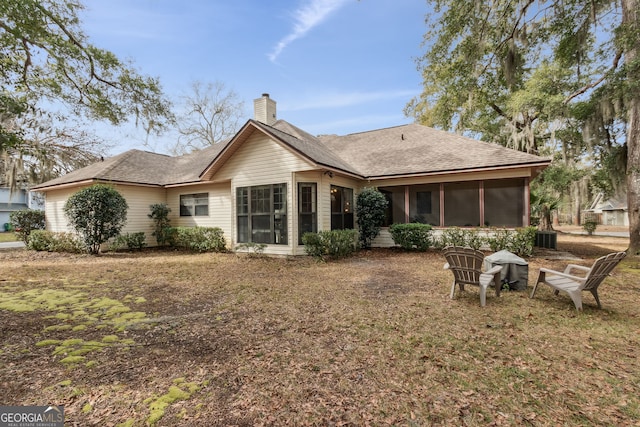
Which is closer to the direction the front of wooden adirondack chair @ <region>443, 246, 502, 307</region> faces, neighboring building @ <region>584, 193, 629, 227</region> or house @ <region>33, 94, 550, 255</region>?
the neighboring building

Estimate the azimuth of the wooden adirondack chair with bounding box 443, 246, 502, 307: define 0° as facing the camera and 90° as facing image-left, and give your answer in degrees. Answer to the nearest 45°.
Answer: approximately 225°

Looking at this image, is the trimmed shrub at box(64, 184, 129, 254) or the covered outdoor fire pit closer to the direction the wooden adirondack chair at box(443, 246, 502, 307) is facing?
the covered outdoor fire pit

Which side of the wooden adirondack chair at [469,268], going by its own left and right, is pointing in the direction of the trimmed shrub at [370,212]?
left

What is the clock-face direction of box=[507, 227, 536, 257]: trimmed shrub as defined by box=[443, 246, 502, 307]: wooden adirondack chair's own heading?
The trimmed shrub is roughly at 11 o'clock from the wooden adirondack chair.

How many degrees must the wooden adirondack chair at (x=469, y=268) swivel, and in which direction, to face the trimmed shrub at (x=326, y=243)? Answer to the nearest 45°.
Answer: approximately 90° to its left

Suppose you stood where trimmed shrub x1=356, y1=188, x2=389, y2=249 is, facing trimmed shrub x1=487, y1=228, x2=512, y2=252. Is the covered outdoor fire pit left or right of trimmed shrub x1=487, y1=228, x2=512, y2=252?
right

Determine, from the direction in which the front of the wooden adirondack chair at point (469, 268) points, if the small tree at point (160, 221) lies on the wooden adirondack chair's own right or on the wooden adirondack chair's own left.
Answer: on the wooden adirondack chair's own left

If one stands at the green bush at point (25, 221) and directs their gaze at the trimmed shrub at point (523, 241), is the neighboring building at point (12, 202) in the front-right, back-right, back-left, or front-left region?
back-left

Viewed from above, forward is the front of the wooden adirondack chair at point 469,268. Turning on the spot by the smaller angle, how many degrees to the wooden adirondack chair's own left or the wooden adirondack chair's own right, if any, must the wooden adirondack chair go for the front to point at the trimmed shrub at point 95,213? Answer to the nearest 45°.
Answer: approximately 135° to the wooden adirondack chair's own left

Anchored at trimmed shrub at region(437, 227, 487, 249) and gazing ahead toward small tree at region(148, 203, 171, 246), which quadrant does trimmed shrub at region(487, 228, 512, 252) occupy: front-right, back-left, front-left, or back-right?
back-left
